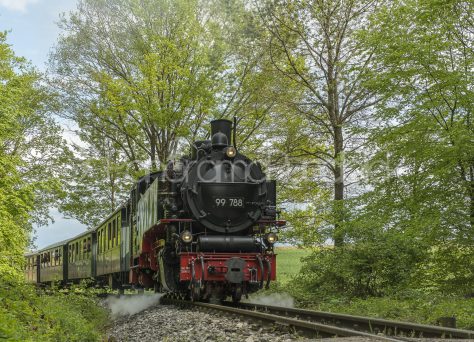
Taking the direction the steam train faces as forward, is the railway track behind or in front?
in front

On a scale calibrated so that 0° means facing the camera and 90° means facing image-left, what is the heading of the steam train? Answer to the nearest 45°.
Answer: approximately 315°

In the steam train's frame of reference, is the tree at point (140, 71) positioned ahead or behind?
behind

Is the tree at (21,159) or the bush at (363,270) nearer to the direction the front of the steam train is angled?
the bush

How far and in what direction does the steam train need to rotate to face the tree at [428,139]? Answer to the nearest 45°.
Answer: approximately 45° to its left
